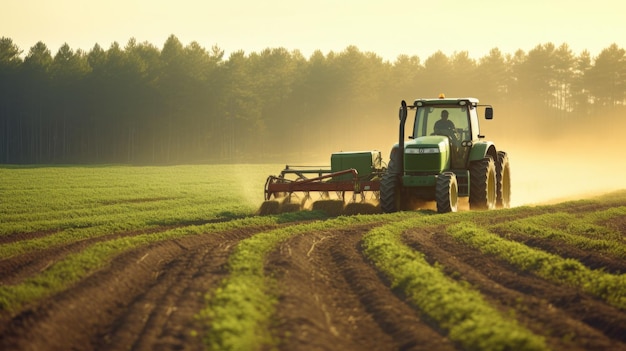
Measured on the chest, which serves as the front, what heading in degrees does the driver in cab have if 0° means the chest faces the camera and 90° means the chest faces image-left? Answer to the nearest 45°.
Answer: approximately 0°

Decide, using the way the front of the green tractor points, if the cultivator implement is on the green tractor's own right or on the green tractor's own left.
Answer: on the green tractor's own right

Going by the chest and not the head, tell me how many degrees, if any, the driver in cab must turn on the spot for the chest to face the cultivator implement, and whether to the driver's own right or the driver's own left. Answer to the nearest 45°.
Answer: approximately 90° to the driver's own right
